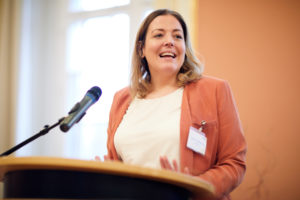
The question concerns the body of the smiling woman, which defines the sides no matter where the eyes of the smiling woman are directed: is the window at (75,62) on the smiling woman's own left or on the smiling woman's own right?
on the smiling woman's own right

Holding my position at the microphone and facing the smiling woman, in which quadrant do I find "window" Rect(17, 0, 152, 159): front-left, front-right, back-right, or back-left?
front-left

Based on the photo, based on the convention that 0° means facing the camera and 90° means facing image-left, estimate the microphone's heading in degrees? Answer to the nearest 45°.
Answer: approximately 270°

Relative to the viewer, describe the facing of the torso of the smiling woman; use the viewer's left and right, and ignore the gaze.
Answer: facing the viewer and to the left of the viewer

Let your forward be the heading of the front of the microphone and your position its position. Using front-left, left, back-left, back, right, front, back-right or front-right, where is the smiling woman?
front-left

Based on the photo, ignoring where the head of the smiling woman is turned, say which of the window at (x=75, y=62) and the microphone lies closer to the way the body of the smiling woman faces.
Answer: the microphone

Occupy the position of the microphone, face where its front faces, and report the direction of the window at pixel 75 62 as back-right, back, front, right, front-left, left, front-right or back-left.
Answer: left

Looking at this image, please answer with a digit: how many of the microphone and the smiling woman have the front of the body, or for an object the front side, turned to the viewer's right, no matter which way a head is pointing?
1

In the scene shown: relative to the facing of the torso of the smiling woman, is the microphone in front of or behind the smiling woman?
in front

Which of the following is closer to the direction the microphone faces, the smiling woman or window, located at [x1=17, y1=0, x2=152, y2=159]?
the smiling woman
